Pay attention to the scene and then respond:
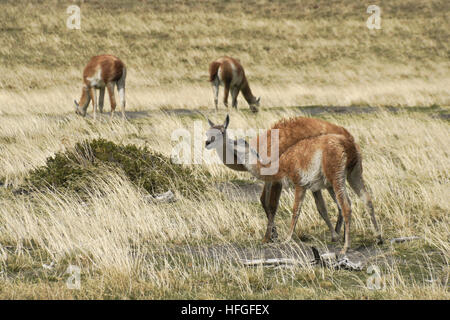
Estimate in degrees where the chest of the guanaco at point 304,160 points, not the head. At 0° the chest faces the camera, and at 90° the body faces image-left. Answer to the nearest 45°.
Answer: approximately 90°

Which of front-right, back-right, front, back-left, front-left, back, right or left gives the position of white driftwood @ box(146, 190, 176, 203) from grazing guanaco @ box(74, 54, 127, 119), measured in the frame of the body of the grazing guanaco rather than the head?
left

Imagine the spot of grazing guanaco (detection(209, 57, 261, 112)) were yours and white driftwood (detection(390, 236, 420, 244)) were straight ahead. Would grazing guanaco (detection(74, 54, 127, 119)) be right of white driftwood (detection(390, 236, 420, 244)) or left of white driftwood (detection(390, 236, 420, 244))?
right

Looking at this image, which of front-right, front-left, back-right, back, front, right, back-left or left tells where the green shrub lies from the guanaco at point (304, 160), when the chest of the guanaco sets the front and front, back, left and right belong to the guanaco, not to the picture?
front-right

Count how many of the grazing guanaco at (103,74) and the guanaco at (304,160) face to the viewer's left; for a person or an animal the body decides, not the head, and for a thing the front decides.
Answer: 2

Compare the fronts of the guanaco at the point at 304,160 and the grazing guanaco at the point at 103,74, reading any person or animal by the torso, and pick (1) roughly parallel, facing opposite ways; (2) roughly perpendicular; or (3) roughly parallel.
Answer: roughly parallel

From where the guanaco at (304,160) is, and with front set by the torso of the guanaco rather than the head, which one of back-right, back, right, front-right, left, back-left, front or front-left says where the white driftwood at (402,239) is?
back

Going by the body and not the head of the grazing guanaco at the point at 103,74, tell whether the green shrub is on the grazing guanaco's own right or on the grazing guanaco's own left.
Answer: on the grazing guanaco's own left

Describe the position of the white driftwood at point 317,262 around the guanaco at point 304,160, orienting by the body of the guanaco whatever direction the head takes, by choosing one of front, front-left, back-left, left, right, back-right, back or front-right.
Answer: left

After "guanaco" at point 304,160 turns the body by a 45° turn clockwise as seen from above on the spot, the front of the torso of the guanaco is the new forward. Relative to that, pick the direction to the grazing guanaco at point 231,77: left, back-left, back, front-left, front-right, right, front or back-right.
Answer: front-right

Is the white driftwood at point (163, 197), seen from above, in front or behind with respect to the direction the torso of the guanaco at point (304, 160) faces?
in front

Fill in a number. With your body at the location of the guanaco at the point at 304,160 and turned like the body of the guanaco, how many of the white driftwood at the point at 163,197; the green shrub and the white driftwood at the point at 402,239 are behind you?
1

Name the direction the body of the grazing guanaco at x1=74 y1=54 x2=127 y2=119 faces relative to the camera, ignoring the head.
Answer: to the viewer's left
